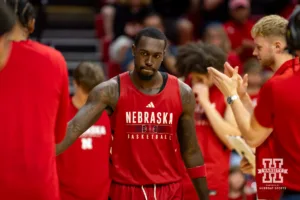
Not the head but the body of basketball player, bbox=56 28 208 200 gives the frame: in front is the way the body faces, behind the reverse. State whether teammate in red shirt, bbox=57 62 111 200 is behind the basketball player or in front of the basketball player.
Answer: behind

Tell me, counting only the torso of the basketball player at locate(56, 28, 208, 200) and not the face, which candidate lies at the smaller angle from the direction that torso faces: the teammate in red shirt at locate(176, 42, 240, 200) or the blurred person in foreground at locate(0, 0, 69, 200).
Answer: the blurred person in foreground

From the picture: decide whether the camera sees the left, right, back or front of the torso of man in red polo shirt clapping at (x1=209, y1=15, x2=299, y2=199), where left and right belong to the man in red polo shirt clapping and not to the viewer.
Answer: left

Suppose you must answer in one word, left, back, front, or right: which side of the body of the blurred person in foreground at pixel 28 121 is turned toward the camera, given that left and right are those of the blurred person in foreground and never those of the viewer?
back
